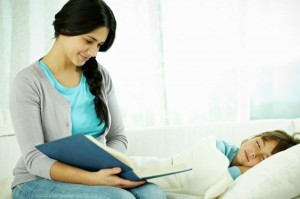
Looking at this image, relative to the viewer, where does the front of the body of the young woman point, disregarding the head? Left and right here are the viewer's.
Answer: facing the viewer and to the right of the viewer

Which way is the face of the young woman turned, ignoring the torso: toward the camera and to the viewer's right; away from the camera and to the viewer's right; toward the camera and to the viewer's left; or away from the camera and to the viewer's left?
toward the camera and to the viewer's right

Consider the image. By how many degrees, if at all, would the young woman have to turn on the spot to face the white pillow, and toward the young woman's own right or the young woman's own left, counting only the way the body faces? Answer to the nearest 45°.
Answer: approximately 45° to the young woman's own left
